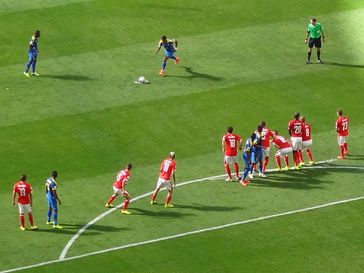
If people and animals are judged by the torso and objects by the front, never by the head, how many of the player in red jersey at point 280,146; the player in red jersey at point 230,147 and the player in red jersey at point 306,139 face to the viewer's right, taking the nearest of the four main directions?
0

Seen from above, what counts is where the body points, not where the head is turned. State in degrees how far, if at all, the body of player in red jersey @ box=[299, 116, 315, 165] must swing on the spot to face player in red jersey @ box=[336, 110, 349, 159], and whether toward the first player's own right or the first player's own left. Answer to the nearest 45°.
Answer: approximately 90° to the first player's own right

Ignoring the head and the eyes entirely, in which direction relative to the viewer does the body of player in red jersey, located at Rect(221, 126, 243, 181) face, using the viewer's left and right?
facing away from the viewer

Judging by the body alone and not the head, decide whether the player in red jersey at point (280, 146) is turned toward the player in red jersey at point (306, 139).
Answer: no

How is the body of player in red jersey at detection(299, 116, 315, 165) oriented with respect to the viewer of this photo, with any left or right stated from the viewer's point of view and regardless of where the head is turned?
facing away from the viewer and to the left of the viewer

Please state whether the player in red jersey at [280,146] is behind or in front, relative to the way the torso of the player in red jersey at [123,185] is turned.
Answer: in front

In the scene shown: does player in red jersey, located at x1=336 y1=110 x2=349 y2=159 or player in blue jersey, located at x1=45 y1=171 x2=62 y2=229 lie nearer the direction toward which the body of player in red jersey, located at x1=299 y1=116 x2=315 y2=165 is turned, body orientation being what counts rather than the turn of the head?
the player in blue jersey

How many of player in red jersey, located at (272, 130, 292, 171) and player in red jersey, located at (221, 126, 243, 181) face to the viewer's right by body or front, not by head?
0
